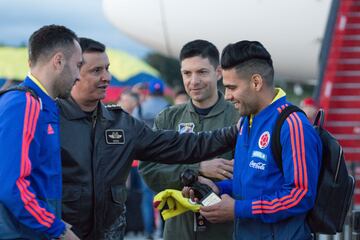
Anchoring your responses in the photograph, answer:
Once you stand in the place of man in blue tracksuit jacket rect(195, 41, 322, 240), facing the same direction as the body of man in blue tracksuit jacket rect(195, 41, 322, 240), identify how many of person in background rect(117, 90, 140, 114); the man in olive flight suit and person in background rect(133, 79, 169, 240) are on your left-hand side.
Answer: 0

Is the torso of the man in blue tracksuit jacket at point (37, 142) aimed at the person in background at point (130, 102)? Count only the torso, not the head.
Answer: no

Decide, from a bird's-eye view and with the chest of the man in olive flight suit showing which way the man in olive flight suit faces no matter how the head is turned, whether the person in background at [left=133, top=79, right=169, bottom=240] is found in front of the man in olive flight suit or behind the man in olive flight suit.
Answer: behind

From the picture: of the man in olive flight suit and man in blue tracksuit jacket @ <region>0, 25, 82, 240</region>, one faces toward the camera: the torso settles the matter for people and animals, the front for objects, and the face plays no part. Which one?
the man in olive flight suit

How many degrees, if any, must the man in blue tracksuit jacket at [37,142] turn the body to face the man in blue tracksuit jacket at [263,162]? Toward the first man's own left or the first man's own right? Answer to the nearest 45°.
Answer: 0° — they already face them

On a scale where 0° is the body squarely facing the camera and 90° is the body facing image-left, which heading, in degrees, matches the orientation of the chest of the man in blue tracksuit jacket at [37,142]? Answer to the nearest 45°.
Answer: approximately 270°

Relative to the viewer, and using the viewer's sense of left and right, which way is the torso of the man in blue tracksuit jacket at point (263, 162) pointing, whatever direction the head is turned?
facing the viewer and to the left of the viewer

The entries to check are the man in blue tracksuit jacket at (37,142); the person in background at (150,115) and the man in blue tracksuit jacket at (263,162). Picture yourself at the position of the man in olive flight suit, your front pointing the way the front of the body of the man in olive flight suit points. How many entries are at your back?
1

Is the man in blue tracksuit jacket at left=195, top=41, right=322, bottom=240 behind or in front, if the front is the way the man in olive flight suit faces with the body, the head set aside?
in front

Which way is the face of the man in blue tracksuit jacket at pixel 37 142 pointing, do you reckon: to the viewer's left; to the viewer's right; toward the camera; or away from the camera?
to the viewer's right

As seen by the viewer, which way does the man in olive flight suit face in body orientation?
toward the camera

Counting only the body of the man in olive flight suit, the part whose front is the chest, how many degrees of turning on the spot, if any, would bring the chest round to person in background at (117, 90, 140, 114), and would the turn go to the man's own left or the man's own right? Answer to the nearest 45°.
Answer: approximately 180°
